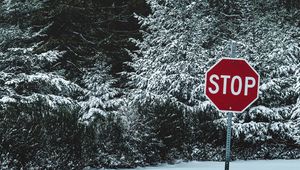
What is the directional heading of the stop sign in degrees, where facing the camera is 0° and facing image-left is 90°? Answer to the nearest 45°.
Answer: approximately 0°
